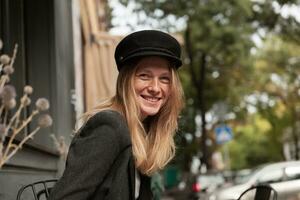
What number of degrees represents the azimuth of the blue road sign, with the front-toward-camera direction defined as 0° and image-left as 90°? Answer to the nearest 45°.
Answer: approximately 0°

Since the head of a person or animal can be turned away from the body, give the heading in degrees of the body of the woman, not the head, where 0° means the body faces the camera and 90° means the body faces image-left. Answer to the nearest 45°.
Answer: approximately 315°

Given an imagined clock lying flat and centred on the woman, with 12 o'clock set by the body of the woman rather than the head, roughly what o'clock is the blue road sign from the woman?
The blue road sign is roughly at 8 o'clock from the woman.

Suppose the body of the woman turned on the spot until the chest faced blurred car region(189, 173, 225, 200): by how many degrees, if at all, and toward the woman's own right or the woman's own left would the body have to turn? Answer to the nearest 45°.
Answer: approximately 135° to the woman's own left

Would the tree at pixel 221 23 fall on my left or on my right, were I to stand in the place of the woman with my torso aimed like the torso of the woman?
on my left
